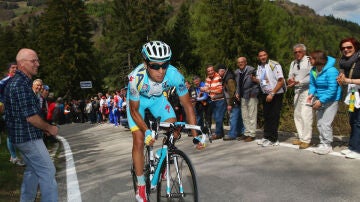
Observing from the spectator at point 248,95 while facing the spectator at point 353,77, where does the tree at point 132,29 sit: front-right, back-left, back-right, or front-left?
back-left

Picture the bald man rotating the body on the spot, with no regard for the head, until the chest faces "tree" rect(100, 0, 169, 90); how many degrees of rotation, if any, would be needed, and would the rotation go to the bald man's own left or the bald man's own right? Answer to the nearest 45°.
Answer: approximately 90° to the bald man's own left

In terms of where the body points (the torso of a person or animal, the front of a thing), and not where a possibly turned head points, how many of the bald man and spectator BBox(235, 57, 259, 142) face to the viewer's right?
1

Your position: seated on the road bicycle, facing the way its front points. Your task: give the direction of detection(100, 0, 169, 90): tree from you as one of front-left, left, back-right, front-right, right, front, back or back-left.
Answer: back-left

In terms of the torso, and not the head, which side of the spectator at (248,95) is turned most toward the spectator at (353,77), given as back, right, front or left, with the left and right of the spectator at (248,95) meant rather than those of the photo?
left

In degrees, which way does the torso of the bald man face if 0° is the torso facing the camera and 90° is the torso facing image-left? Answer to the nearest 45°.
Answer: approximately 270°

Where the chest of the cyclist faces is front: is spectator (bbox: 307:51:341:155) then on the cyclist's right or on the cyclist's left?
on the cyclist's left

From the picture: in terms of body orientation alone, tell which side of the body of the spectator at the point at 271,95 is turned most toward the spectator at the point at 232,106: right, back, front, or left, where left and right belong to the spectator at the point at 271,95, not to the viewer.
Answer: right

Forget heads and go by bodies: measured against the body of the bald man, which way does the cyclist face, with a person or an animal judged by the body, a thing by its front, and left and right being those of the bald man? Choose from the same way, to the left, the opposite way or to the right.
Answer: to the right

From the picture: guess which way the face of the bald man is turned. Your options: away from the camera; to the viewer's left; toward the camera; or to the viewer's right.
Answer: to the viewer's right

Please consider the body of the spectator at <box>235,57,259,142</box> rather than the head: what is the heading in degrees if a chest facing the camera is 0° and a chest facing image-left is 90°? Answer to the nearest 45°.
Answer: approximately 45°

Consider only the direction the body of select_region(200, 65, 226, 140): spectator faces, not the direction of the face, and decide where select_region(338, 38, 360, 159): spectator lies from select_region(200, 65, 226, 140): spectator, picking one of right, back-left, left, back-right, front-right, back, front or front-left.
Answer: left

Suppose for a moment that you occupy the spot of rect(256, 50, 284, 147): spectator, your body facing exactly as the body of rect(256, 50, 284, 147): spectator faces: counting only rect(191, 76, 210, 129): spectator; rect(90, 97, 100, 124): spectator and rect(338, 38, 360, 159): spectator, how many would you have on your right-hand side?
2

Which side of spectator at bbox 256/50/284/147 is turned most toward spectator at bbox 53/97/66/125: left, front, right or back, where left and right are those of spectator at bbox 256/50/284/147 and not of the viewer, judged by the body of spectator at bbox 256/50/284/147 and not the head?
right

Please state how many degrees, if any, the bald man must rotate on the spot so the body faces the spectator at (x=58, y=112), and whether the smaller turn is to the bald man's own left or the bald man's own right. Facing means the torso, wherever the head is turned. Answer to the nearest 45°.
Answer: approximately 90° to the bald man's own left

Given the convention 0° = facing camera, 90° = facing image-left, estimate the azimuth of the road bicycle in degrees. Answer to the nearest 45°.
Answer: approximately 315°

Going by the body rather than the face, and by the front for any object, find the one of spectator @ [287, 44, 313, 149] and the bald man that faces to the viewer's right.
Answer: the bald man
